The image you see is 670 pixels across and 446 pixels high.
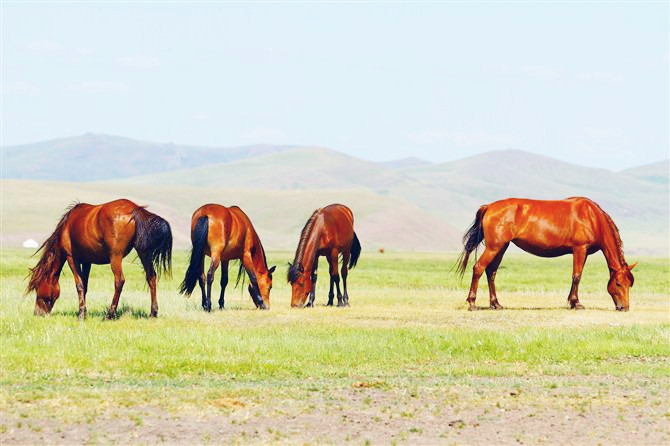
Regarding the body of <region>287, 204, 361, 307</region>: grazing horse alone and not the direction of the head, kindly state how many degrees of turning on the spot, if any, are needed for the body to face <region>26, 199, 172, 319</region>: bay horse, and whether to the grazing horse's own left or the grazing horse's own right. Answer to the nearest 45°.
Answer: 0° — it already faces it

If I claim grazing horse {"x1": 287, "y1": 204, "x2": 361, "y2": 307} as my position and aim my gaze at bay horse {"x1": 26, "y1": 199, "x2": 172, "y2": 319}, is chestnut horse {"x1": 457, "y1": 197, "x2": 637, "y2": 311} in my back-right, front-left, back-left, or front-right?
back-left

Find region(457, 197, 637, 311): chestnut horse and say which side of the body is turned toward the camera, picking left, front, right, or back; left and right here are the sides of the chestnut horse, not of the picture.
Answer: right

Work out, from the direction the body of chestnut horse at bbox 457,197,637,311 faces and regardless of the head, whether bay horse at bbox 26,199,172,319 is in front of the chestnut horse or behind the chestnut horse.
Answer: behind

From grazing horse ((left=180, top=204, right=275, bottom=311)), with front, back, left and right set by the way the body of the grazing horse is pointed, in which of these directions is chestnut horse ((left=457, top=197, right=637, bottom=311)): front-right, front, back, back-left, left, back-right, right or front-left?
front-right

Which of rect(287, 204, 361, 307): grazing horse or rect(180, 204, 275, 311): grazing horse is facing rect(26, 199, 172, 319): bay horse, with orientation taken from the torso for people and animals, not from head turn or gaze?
rect(287, 204, 361, 307): grazing horse

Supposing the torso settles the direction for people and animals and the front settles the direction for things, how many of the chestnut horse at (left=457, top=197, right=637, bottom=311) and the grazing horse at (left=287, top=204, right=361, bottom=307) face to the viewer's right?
1

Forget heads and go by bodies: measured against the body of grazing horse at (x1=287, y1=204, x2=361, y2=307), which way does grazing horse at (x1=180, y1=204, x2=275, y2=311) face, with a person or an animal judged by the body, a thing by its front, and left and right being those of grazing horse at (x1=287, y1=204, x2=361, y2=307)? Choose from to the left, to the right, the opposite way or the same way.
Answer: the opposite way

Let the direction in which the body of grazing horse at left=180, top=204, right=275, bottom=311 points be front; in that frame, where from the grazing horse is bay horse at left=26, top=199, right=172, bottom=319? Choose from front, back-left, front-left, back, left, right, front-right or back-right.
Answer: back

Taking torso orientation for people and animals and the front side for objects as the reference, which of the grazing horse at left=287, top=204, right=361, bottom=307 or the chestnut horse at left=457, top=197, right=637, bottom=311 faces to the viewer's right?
the chestnut horse

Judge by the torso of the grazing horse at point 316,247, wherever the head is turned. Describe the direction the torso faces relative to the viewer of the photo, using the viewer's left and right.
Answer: facing the viewer and to the left of the viewer

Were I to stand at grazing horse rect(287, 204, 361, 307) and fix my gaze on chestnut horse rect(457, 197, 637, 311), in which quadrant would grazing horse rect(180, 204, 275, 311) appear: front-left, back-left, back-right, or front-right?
back-right

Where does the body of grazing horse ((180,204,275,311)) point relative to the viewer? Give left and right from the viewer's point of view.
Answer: facing away from the viewer and to the right of the viewer

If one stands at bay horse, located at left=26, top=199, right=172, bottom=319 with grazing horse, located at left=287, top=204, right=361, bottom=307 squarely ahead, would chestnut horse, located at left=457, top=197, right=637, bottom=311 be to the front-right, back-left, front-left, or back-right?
front-right
